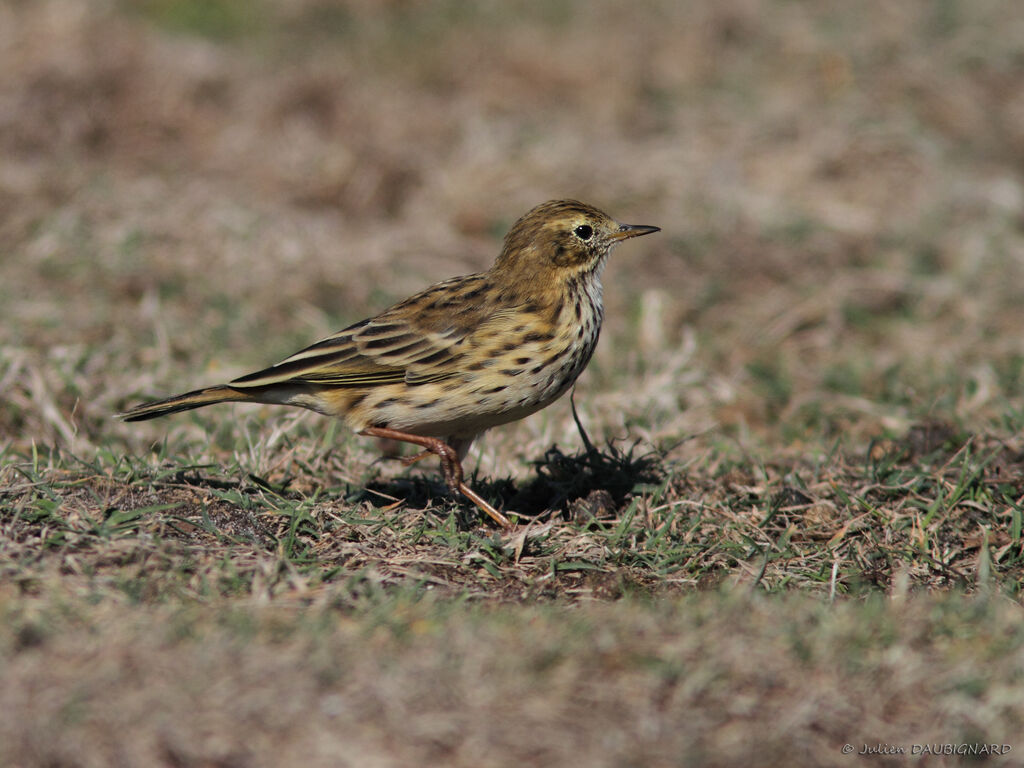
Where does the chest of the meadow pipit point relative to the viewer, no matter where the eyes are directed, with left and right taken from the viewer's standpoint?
facing to the right of the viewer
